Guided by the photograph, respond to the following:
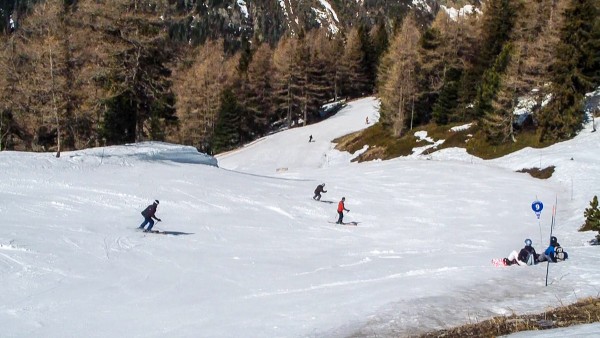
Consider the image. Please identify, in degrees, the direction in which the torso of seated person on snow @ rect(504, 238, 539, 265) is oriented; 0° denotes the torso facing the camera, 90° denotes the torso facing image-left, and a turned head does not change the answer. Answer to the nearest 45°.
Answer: approximately 45°

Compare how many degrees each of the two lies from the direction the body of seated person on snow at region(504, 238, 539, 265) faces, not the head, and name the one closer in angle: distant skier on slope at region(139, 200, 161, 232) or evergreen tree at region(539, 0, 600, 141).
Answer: the distant skier on slope

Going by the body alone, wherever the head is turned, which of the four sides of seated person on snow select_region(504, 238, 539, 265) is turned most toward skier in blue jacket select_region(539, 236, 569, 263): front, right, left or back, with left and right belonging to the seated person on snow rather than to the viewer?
back

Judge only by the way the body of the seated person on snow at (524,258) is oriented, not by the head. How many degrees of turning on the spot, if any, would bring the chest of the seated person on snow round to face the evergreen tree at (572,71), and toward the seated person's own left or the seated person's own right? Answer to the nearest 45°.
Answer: approximately 135° to the seated person's own right

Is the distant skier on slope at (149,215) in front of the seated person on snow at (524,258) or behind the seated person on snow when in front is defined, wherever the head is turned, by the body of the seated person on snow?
in front

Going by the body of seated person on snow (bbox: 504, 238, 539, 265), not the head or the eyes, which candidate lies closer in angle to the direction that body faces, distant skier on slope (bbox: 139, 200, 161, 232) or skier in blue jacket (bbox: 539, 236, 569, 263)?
the distant skier on slope

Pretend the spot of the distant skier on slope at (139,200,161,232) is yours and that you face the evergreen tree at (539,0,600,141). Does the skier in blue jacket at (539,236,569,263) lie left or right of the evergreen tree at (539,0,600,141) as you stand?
right
